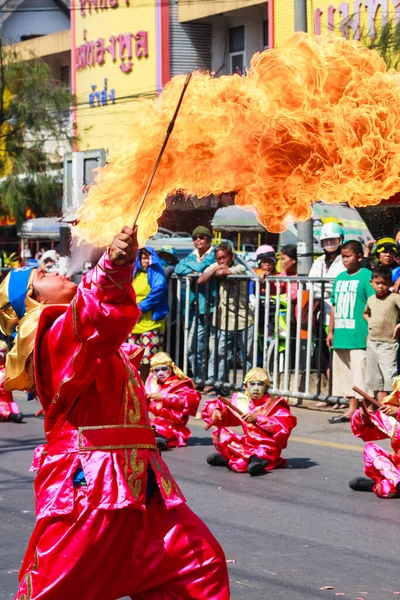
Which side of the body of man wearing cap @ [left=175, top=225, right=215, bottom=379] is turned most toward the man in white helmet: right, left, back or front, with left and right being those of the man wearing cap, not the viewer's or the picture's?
left

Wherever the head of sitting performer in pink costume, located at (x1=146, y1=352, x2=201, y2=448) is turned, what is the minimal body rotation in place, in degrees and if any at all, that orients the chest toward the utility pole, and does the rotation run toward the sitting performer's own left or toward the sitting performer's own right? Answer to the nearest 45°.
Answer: approximately 180°

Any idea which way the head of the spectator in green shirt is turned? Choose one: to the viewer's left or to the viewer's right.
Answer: to the viewer's left

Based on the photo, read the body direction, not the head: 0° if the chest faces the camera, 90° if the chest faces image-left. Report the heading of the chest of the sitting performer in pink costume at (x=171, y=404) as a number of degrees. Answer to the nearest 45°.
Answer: approximately 45°

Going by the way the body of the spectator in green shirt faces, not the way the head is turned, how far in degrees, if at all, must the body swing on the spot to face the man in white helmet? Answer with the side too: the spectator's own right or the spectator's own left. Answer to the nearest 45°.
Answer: approximately 135° to the spectator's own right

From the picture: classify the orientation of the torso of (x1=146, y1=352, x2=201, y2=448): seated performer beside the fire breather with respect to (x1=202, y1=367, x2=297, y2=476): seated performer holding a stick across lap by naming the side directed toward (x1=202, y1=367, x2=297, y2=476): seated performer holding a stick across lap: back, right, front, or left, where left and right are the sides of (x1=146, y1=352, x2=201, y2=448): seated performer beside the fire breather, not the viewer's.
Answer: left
